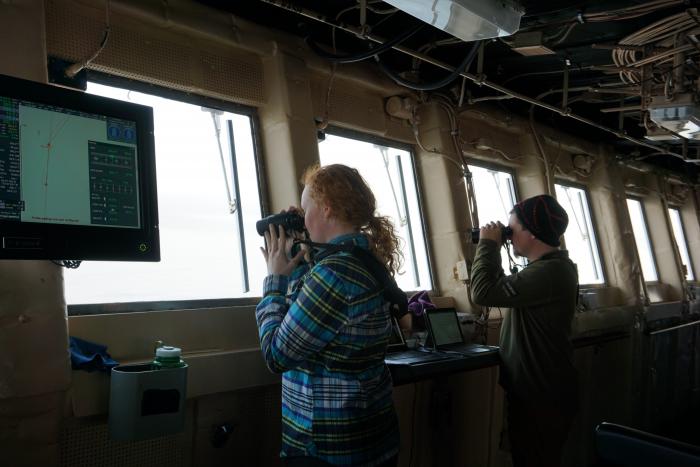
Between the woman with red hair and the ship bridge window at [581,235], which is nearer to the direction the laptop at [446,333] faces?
the woman with red hair

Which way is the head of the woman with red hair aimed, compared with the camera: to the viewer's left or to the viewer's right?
to the viewer's left

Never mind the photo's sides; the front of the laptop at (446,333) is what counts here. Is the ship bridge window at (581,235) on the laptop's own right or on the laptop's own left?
on the laptop's own left

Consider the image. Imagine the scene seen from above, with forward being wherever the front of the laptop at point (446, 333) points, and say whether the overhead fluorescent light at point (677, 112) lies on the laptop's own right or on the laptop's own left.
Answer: on the laptop's own left

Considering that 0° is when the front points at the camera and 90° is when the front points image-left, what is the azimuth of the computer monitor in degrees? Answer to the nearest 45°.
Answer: approximately 315°

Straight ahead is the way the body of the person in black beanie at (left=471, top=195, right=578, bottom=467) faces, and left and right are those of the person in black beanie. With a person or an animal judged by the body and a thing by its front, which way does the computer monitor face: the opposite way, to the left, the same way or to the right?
the opposite way
